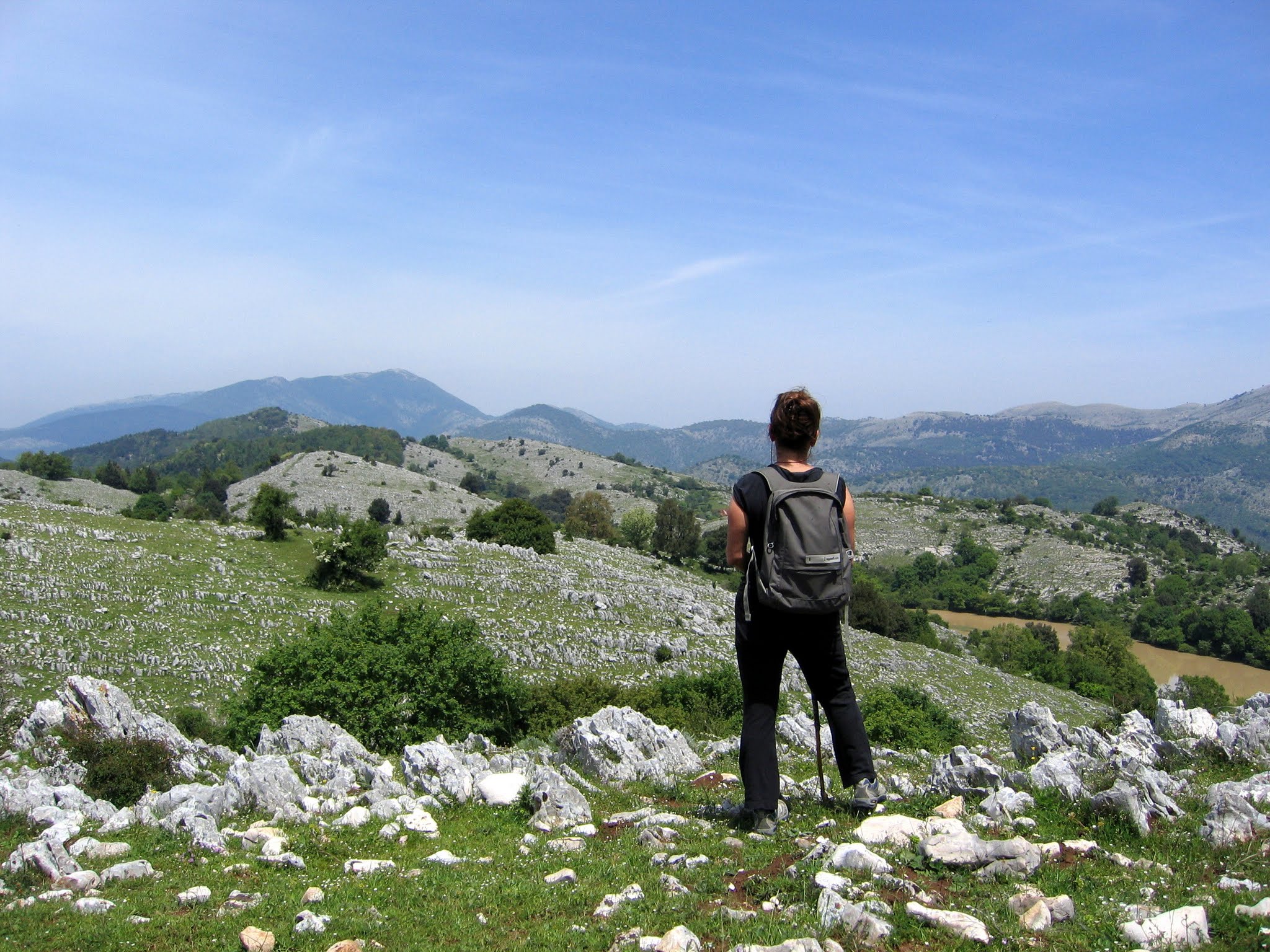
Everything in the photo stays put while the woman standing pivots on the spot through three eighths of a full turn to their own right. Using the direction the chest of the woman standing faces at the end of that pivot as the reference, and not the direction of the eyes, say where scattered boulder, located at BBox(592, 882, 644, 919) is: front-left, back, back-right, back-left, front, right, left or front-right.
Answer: right

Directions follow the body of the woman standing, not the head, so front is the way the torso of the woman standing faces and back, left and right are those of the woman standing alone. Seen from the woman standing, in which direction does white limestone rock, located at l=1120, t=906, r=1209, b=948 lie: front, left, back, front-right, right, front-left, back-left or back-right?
back-right

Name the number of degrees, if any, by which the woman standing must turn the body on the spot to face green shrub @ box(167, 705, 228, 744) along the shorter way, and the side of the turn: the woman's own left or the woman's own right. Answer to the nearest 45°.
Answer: approximately 45° to the woman's own left

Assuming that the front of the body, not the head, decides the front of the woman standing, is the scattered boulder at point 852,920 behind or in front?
behind

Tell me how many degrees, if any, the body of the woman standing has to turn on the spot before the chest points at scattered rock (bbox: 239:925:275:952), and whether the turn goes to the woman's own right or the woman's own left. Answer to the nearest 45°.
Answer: approximately 135° to the woman's own left

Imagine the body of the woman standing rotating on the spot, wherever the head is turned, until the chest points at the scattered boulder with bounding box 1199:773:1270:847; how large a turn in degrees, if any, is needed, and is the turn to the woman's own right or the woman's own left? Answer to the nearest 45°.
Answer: approximately 90° to the woman's own right

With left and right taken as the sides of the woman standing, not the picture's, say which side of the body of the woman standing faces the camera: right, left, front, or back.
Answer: back

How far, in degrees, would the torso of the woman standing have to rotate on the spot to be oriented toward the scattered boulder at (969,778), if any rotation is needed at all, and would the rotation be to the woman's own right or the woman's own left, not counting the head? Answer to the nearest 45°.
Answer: approximately 45° to the woman's own right

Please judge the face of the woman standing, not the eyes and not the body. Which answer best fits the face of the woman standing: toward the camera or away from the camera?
away from the camera
